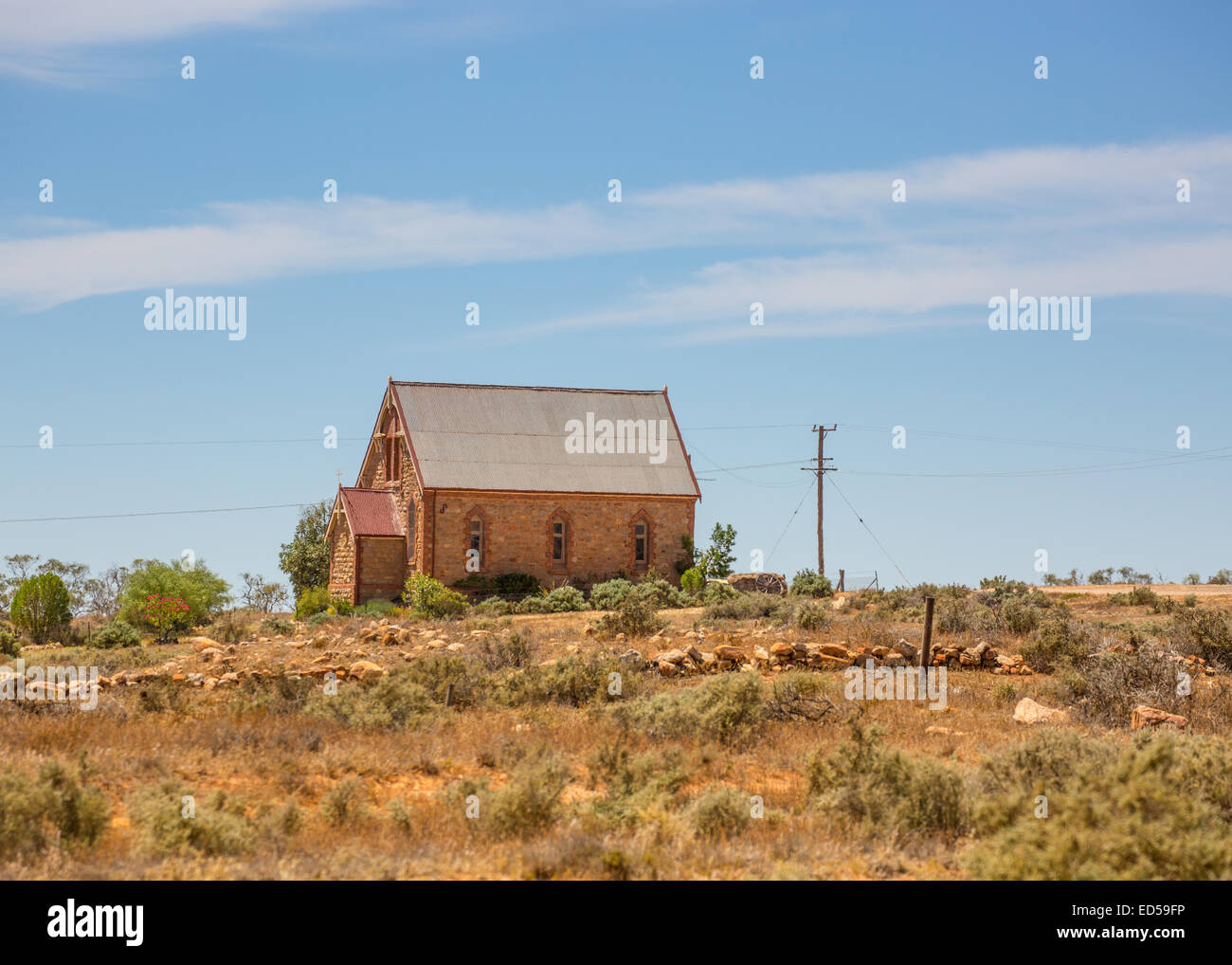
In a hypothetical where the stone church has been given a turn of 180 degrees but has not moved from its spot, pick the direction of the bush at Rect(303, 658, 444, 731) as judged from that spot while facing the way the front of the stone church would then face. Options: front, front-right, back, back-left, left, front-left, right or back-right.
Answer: back-right

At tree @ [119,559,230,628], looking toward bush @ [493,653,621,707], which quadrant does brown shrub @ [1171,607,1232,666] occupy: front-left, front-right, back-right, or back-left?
front-left

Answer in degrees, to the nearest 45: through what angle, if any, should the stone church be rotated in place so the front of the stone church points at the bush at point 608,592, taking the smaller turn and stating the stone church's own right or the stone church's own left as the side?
approximately 90° to the stone church's own left

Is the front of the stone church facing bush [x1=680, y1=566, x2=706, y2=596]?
no

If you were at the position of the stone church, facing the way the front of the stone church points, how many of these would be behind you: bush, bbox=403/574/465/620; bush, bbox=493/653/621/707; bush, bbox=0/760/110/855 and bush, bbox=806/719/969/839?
0

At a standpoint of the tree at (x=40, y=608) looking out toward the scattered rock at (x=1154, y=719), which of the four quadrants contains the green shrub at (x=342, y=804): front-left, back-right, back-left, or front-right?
front-right

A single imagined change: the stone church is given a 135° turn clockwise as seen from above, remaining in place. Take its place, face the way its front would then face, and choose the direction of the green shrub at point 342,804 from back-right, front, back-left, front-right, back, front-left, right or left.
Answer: back

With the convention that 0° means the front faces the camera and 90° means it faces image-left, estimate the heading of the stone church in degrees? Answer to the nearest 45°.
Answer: approximately 45°

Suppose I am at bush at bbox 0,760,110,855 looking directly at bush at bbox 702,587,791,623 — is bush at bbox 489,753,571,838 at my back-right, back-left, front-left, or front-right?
front-right

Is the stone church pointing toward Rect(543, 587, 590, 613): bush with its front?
no

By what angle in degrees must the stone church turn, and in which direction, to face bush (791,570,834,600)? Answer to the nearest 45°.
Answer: approximately 135° to its left

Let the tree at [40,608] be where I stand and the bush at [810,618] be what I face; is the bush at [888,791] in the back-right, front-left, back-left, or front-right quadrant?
front-right

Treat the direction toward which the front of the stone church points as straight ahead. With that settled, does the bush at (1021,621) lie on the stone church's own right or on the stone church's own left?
on the stone church's own left
